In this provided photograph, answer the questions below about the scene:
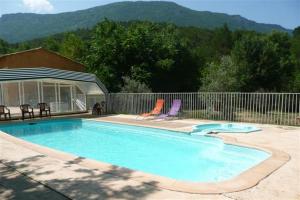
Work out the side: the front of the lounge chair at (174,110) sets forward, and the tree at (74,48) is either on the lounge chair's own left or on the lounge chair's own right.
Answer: on the lounge chair's own right

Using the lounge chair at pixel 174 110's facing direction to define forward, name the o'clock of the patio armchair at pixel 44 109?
the patio armchair at pixel 44 109 is roughly at 2 o'clock from the lounge chair at pixel 174 110.

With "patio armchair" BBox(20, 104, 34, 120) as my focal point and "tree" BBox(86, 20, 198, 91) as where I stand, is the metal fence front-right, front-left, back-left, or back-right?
front-left

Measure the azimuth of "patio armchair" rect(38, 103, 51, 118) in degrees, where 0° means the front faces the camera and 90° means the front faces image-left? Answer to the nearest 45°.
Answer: approximately 315°

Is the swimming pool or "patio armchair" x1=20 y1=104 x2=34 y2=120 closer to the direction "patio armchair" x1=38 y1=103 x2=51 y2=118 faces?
the swimming pool

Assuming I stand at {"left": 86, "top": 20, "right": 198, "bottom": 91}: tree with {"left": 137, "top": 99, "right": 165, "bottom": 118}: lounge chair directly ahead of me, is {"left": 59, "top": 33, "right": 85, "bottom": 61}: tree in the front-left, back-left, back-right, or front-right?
back-right

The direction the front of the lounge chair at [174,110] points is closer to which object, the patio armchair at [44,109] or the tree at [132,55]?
the patio armchair

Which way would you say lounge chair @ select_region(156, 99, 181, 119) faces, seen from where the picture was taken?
facing the viewer and to the left of the viewer

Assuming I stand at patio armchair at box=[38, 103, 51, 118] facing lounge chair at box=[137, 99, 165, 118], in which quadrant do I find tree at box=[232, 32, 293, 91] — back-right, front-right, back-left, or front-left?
front-left

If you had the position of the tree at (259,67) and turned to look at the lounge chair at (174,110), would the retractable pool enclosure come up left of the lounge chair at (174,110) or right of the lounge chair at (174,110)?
right

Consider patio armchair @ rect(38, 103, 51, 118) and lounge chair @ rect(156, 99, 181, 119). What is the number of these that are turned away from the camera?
0
